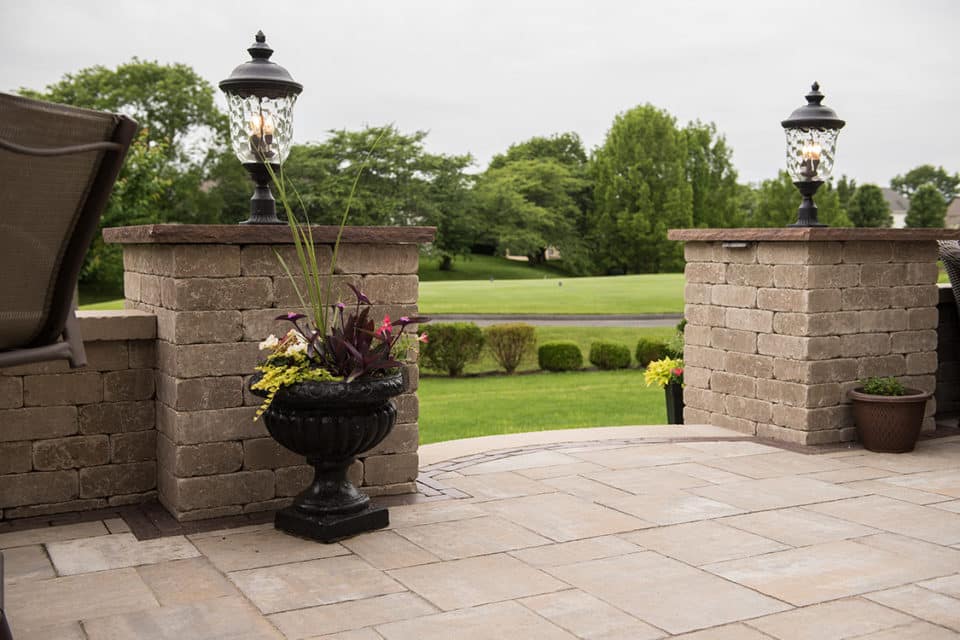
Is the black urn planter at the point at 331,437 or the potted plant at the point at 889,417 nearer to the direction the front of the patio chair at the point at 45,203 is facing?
the black urn planter

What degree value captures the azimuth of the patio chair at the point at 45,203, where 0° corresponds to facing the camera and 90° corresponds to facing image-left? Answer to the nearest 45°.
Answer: approximately 135°

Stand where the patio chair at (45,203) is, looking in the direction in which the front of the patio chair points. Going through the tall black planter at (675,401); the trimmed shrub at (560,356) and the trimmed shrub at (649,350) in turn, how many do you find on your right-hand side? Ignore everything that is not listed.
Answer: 3

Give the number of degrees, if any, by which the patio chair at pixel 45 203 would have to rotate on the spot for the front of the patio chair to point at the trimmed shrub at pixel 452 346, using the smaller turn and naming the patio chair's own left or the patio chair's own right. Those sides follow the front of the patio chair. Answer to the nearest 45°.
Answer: approximately 90° to the patio chair's own right

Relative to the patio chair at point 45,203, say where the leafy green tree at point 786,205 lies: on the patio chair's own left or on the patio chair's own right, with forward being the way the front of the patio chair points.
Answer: on the patio chair's own right

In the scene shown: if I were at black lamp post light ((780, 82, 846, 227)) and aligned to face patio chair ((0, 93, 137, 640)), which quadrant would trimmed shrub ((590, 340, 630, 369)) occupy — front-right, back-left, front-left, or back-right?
back-right
